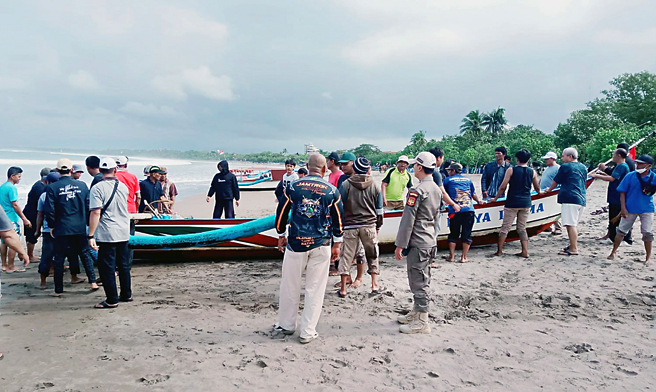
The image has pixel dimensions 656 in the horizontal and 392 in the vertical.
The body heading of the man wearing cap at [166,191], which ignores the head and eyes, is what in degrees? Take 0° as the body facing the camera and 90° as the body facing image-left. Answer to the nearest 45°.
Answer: approximately 45°

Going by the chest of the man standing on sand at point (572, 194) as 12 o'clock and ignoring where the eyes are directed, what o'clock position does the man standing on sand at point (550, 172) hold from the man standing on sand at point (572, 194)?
the man standing on sand at point (550, 172) is roughly at 1 o'clock from the man standing on sand at point (572, 194).

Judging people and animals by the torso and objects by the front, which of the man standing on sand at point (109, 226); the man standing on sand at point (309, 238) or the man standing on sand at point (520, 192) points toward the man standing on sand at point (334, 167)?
the man standing on sand at point (309, 238)

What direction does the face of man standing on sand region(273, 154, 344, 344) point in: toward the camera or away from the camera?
away from the camera

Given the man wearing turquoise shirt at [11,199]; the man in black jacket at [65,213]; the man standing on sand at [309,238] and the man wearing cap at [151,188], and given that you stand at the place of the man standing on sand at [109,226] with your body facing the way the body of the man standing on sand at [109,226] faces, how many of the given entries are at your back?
1

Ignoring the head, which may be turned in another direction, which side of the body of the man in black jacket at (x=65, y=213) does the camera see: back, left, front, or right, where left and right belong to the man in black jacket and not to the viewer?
back
